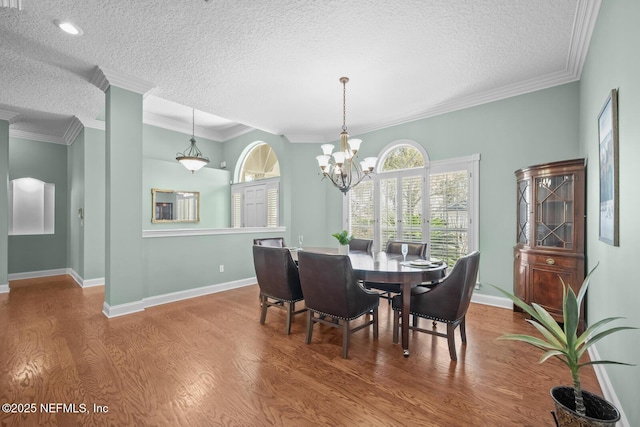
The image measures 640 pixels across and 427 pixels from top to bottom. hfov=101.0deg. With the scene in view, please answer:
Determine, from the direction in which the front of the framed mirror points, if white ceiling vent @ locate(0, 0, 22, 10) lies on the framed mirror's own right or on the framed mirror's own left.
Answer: on the framed mirror's own right

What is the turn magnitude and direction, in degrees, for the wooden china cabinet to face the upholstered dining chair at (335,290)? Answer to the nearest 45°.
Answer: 0° — it already faces it

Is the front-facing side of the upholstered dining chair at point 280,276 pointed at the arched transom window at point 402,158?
yes

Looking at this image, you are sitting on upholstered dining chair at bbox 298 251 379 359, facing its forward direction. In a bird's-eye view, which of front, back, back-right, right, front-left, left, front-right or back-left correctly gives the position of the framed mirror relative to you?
left

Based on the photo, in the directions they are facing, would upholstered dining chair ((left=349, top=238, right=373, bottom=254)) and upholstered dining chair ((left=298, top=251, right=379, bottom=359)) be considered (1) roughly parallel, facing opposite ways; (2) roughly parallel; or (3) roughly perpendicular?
roughly parallel, facing opposite ways

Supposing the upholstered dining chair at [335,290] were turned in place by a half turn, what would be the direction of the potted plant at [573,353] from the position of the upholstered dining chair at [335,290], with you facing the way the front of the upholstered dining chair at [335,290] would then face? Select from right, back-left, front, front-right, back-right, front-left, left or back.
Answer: left

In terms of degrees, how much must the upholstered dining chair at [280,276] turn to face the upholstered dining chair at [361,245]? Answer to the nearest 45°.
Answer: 0° — it already faces it

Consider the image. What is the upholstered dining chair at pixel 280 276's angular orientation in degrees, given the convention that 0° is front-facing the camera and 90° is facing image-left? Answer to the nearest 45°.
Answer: approximately 225°

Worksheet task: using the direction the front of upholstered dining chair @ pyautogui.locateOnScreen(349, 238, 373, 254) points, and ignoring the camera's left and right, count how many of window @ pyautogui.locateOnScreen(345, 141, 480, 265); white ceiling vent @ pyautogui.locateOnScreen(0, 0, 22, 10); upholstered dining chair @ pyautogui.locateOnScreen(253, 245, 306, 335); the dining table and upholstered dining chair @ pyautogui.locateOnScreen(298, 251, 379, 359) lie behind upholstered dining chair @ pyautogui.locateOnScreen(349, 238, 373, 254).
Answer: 1

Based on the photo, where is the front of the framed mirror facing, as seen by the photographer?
facing the viewer and to the right of the viewer

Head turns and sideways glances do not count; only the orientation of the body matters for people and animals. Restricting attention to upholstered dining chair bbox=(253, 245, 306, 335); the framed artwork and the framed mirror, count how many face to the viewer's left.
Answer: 1

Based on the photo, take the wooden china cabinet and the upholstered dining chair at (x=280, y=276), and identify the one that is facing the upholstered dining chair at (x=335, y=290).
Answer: the wooden china cabinet

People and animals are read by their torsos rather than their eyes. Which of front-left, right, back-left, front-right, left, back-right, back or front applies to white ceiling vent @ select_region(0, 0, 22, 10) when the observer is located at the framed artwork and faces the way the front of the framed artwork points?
front-left

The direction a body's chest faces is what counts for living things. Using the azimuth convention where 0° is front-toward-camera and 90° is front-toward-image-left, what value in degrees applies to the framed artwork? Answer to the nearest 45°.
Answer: approximately 90°

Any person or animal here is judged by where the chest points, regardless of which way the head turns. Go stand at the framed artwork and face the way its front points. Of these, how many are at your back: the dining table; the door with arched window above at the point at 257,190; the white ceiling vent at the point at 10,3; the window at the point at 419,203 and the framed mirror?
0

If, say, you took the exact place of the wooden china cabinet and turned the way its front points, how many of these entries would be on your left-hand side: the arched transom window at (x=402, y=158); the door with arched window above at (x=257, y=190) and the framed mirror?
0

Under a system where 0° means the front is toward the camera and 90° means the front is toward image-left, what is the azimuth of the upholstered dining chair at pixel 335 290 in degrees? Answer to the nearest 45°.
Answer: approximately 225°

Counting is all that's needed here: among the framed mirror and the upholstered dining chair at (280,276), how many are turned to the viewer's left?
0

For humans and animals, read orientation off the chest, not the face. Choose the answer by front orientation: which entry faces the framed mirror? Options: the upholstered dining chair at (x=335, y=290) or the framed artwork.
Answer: the framed artwork
